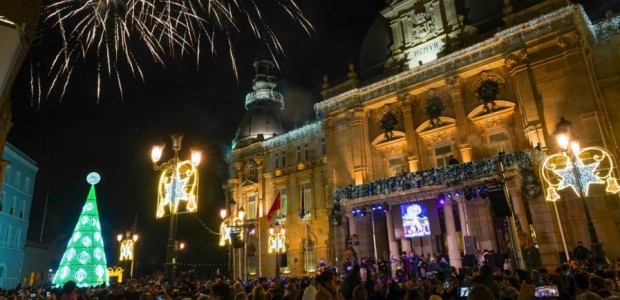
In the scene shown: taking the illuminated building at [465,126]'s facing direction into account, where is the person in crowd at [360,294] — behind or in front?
in front

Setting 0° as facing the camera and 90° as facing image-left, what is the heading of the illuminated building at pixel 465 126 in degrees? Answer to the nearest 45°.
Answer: approximately 45°

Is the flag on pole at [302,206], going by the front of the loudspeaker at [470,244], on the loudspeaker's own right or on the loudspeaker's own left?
on the loudspeaker's own right

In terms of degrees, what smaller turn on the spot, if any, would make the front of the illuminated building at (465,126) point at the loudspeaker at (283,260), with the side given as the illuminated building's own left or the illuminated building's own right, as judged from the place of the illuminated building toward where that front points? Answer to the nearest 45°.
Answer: approximately 90° to the illuminated building's own right

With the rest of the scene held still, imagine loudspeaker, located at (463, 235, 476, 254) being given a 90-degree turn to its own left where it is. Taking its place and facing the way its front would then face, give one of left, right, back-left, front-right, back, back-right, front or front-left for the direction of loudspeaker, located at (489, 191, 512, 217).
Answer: front

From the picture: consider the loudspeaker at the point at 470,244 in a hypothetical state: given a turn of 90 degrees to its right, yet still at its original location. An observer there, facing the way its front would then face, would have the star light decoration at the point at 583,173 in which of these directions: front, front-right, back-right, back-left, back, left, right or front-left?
back-right

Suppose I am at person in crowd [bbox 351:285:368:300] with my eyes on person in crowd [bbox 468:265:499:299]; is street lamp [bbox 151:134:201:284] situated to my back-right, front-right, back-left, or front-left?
back-left

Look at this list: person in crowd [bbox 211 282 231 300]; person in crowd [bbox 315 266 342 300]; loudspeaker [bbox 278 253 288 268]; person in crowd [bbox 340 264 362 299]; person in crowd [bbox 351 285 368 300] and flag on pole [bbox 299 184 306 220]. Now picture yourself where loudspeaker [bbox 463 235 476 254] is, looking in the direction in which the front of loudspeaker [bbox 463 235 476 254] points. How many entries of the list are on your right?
2

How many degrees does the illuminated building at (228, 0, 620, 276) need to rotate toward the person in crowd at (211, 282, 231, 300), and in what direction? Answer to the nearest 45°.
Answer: approximately 45° to its left

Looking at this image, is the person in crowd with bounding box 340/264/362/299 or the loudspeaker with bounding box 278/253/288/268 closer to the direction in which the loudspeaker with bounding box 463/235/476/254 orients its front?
the person in crowd

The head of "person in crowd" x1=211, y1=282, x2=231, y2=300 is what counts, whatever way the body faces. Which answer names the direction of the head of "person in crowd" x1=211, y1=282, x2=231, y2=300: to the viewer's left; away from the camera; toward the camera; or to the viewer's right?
away from the camera
